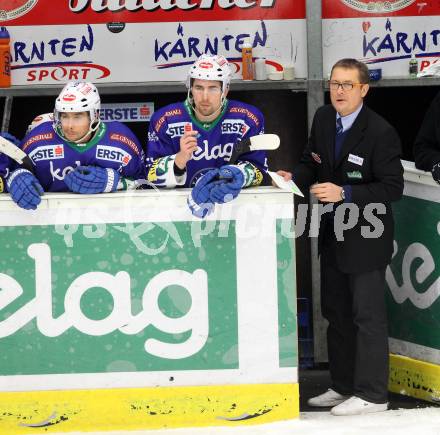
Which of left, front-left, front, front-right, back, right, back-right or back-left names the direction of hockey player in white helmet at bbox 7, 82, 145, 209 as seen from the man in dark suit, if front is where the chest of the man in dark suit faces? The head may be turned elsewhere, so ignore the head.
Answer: front-right

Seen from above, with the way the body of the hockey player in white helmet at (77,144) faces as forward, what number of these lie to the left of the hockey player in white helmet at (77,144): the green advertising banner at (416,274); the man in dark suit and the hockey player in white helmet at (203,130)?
3

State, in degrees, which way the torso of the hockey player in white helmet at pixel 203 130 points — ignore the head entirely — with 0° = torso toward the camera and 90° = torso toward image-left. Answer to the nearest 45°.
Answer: approximately 0°

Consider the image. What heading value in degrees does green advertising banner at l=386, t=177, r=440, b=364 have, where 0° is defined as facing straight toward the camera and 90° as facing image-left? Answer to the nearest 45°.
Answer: approximately 45°

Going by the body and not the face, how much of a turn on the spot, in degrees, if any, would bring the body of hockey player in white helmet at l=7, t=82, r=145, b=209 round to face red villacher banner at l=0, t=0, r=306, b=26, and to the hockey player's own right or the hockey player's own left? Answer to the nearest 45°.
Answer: approximately 180°

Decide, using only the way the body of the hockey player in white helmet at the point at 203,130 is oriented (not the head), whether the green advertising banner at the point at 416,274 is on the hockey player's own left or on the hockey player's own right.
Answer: on the hockey player's own left

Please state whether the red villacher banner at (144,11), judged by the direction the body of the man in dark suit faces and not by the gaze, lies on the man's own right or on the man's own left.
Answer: on the man's own right

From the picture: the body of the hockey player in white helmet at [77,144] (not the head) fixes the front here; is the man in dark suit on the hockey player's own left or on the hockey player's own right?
on the hockey player's own left

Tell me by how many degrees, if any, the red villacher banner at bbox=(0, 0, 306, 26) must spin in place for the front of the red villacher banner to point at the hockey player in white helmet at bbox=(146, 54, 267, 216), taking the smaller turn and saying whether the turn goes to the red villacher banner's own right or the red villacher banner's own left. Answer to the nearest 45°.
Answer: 0° — it already faces them

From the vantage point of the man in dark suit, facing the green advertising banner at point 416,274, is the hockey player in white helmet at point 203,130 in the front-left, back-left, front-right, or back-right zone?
back-left

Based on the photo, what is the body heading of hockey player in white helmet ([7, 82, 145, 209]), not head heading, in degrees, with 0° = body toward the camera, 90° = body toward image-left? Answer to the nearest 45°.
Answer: approximately 0°
